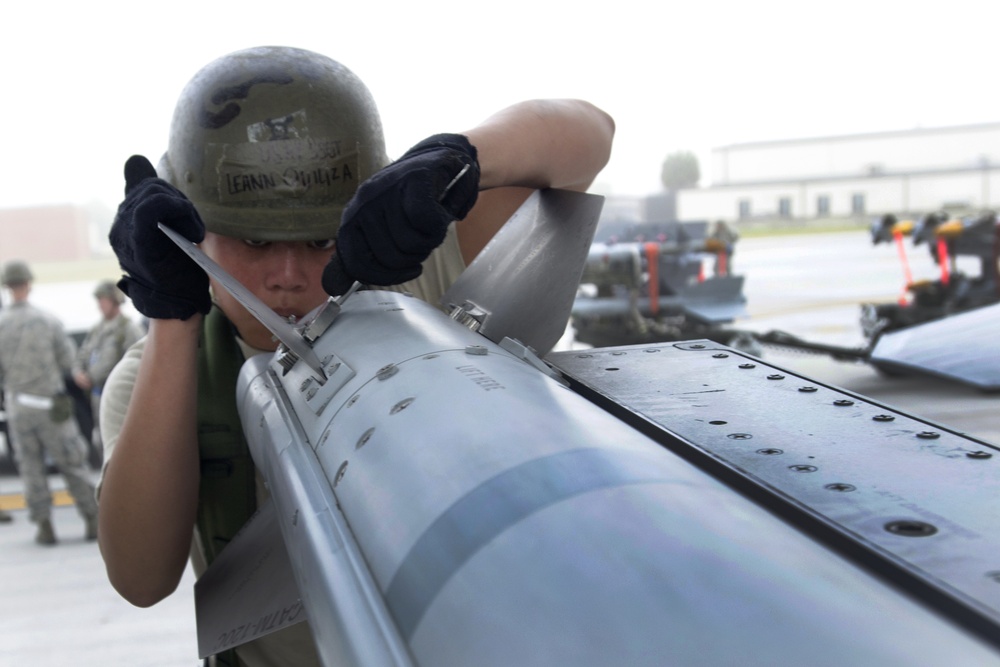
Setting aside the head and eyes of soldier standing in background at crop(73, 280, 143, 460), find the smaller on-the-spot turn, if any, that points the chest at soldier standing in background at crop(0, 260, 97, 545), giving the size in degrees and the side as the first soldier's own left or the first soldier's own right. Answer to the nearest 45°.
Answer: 0° — they already face them

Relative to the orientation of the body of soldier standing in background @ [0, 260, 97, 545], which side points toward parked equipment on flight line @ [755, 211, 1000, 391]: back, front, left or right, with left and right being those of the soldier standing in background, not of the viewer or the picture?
right

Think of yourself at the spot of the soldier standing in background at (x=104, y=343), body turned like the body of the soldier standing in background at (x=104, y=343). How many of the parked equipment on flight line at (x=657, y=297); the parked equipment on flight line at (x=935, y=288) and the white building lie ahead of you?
0

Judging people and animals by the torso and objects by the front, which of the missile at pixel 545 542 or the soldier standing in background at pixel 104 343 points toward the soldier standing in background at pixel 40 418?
the soldier standing in background at pixel 104 343

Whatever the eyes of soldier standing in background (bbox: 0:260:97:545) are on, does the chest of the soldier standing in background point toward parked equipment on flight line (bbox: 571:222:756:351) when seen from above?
no

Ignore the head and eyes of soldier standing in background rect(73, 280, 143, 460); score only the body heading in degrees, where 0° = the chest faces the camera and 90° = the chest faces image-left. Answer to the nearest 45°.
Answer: approximately 45°

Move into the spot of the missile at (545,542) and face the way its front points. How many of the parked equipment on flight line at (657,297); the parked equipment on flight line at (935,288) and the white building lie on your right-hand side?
0

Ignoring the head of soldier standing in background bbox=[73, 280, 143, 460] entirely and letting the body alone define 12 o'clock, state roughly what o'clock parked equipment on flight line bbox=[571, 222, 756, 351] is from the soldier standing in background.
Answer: The parked equipment on flight line is roughly at 7 o'clock from the soldier standing in background.

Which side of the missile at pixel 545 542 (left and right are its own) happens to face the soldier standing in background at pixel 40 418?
back

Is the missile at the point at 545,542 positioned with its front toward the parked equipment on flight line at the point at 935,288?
no

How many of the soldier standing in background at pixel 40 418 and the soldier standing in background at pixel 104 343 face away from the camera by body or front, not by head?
1
